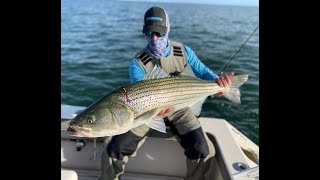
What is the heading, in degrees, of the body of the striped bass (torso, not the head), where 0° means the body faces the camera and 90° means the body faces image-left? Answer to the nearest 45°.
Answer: approximately 90°
